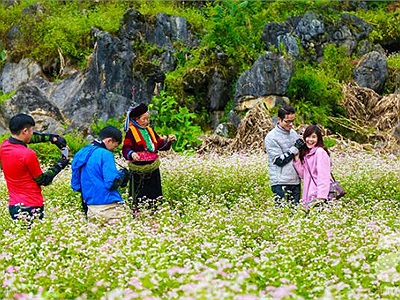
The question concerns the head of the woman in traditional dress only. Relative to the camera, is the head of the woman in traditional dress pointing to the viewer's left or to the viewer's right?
to the viewer's right

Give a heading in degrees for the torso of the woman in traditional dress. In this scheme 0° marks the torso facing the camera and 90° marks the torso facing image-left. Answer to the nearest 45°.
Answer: approximately 315°

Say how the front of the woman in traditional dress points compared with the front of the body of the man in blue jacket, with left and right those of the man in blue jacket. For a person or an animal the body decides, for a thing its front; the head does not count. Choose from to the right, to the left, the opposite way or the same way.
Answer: to the right

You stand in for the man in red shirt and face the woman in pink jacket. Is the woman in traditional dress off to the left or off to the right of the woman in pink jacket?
left

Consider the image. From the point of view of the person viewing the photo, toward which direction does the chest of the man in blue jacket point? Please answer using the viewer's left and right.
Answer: facing away from the viewer and to the right of the viewer

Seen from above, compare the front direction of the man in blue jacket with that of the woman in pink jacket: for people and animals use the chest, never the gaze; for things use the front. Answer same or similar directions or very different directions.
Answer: very different directions

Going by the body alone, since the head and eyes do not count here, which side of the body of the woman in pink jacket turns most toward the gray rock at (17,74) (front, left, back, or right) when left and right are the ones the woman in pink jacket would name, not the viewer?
right

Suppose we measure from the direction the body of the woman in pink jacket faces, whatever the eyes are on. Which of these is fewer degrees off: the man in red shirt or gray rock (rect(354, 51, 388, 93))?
the man in red shirt

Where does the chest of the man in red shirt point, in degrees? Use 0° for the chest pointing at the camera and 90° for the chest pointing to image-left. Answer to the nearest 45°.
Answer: approximately 225°
